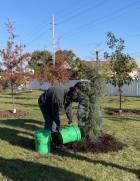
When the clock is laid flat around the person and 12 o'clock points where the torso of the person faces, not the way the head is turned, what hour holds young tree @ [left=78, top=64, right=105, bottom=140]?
The young tree is roughly at 12 o'clock from the person.

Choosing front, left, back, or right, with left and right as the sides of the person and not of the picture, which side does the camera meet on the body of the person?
right
